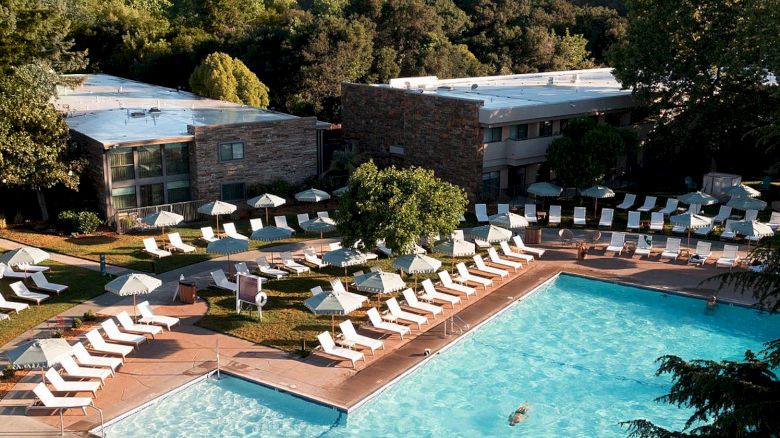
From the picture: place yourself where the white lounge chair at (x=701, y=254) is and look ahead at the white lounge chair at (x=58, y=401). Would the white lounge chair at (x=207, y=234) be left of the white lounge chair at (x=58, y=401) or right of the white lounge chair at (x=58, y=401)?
right

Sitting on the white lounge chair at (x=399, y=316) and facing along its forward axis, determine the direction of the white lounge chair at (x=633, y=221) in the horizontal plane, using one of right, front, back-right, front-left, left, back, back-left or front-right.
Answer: left

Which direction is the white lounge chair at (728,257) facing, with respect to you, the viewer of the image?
facing the viewer and to the left of the viewer

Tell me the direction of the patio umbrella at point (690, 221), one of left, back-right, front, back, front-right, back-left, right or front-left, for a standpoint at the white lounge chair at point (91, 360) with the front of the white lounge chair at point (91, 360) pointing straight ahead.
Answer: front-left

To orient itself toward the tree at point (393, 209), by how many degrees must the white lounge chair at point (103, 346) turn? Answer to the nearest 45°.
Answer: approximately 45° to its left

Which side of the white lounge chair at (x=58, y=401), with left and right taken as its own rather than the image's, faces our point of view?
right

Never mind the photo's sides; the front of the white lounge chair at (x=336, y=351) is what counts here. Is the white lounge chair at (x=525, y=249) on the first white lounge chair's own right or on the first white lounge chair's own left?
on the first white lounge chair's own left

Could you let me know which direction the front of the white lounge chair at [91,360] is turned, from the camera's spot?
facing the viewer and to the right of the viewer

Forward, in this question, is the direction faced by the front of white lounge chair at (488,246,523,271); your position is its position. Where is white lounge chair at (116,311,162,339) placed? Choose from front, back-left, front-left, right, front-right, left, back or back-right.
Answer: right

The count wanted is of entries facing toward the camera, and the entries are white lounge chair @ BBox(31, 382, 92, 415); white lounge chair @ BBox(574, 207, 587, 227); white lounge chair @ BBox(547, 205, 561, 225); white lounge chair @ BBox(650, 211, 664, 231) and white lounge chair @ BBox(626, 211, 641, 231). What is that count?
4

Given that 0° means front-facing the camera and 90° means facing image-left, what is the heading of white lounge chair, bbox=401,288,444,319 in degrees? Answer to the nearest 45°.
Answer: approximately 315°

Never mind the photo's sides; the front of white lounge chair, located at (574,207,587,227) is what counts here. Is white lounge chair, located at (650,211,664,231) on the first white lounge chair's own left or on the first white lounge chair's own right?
on the first white lounge chair's own left

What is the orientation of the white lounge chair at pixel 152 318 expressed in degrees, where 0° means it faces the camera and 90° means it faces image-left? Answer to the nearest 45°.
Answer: approximately 315°

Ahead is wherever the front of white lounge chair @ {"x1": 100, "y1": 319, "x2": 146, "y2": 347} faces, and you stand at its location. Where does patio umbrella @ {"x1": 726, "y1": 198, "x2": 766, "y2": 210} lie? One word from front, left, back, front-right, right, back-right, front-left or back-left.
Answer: front-left

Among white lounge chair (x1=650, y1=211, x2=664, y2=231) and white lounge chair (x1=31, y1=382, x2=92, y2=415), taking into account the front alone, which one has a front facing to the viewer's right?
white lounge chair (x1=31, y1=382, x2=92, y2=415)

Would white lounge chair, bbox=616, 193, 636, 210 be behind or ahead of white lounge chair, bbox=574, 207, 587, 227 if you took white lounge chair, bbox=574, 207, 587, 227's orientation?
behind

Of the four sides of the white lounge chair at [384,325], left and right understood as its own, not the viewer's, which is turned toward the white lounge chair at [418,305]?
left

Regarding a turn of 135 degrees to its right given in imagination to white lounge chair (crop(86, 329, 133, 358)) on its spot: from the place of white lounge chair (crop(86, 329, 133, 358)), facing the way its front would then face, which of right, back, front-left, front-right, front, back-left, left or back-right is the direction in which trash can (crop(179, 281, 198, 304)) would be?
back-right
